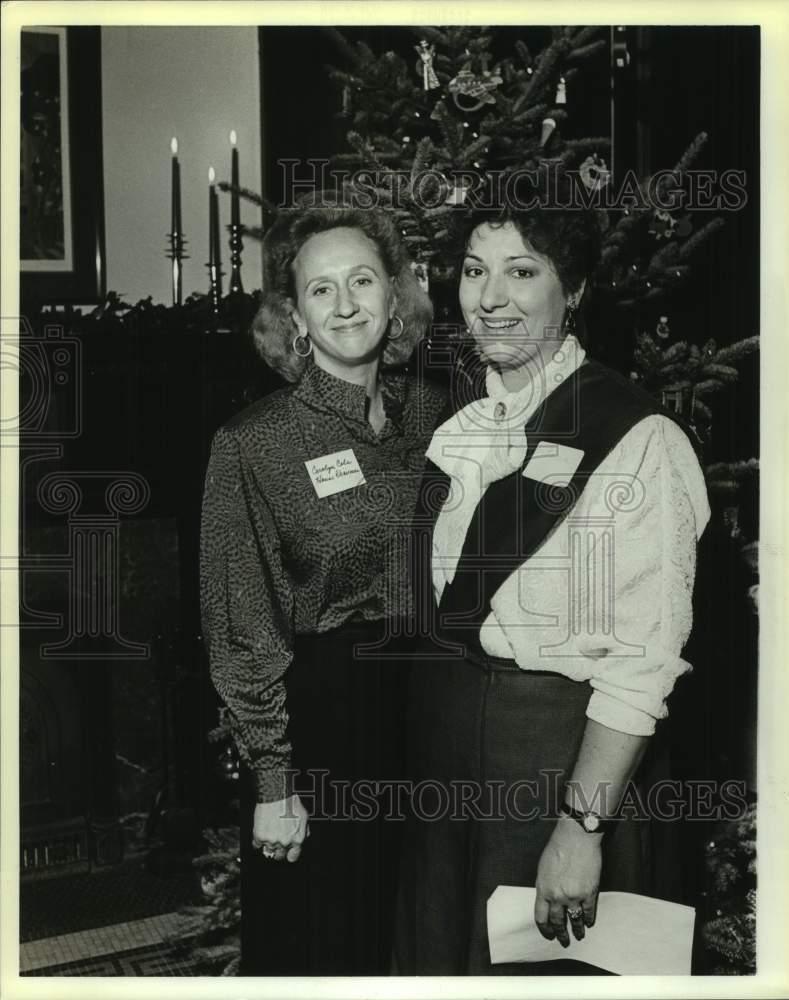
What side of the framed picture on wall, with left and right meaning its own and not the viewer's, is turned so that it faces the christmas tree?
left

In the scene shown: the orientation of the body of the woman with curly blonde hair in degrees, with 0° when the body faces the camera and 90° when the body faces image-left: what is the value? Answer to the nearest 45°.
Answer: approximately 315°

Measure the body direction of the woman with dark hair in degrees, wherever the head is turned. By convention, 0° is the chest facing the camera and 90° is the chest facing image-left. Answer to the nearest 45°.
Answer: approximately 45°
